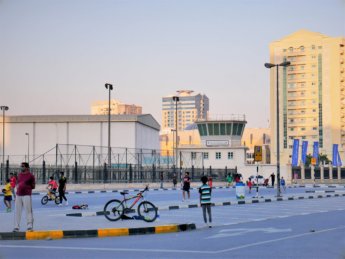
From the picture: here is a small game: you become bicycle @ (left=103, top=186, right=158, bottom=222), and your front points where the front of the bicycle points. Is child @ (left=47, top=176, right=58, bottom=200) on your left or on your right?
on your left

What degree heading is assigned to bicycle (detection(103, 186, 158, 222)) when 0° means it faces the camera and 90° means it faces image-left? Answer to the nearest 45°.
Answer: approximately 270°

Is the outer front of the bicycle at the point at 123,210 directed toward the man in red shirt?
no

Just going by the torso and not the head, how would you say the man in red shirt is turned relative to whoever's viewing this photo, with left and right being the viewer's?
facing the viewer and to the left of the viewer

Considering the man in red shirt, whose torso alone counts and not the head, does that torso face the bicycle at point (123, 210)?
no

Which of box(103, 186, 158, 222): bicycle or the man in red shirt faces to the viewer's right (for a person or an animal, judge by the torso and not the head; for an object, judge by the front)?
the bicycle

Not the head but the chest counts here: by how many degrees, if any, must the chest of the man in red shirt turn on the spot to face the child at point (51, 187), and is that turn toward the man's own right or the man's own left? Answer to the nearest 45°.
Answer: approximately 135° to the man's own right

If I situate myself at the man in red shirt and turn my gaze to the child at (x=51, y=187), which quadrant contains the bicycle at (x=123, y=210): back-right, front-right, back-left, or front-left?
front-right

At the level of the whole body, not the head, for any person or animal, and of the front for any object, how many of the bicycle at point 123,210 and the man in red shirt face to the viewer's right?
1

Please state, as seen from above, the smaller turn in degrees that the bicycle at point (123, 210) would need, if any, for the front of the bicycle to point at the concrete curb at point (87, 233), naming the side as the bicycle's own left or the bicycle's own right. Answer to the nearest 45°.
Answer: approximately 90° to the bicycle's own right
